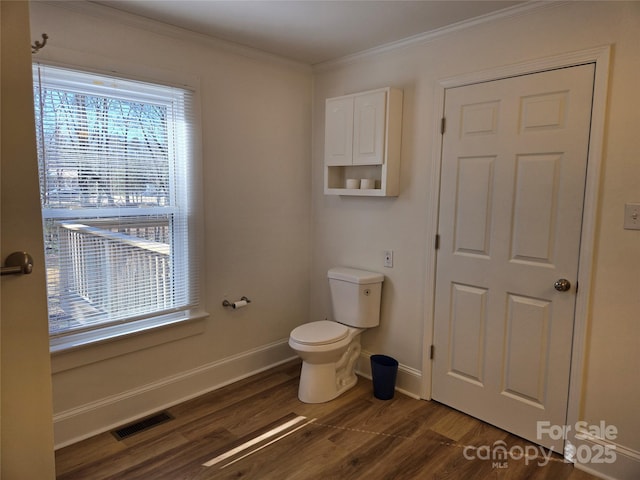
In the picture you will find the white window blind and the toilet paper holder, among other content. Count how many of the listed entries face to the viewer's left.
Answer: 0

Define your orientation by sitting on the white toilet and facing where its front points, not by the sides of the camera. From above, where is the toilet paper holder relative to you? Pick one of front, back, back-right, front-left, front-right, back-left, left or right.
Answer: front-right

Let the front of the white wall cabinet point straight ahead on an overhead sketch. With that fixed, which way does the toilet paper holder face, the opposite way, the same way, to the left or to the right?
to the left

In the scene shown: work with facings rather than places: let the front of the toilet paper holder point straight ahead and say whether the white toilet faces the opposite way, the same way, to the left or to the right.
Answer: to the right

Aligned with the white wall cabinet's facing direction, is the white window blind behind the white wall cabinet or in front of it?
in front

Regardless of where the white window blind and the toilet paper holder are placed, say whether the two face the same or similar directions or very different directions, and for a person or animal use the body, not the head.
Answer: same or similar directions

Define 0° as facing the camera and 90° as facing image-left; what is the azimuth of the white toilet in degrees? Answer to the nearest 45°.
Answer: approximately 45°

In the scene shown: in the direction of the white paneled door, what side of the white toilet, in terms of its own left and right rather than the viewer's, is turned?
left

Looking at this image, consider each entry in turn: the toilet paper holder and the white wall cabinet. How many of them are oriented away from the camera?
0

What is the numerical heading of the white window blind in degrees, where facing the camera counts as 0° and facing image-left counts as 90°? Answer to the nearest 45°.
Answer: approximately 315°

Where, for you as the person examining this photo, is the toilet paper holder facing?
facing the viewer and to the right of the viewer

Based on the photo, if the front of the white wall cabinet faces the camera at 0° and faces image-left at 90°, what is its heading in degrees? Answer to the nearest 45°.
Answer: approximately 45°

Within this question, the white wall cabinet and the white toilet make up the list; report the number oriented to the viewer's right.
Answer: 0

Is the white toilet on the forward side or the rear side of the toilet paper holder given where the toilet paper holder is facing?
on the forward side

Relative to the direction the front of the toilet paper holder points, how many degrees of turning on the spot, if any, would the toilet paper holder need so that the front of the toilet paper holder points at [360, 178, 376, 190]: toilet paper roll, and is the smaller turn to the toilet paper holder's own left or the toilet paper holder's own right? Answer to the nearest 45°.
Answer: approximately 45° to the toilet paper holder's own left

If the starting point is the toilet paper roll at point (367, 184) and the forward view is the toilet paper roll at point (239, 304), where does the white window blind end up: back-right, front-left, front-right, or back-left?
front-left

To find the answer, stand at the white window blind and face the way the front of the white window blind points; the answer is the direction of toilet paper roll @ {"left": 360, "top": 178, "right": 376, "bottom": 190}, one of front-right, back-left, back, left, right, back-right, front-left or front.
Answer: front-left

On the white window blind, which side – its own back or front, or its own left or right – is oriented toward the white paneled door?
front
